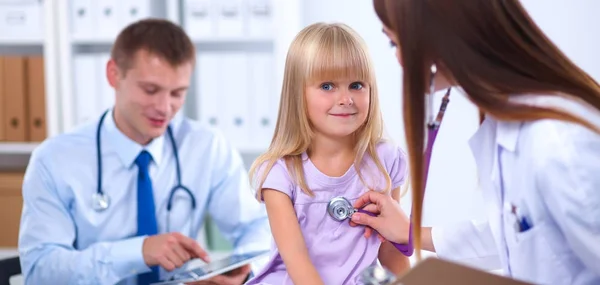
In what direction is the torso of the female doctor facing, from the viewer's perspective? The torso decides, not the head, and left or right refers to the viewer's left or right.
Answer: facing to the left of the viewer

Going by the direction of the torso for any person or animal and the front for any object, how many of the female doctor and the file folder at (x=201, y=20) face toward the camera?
1

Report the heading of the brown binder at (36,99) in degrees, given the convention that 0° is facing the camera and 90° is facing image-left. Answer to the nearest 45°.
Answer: approximately 0°

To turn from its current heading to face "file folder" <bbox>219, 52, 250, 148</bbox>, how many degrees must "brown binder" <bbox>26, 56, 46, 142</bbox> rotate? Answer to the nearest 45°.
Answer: approximately 45° to its left

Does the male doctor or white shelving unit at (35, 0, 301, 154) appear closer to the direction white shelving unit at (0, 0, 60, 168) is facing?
the male doctor

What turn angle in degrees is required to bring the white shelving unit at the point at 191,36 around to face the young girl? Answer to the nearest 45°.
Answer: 0° — it already faces them
